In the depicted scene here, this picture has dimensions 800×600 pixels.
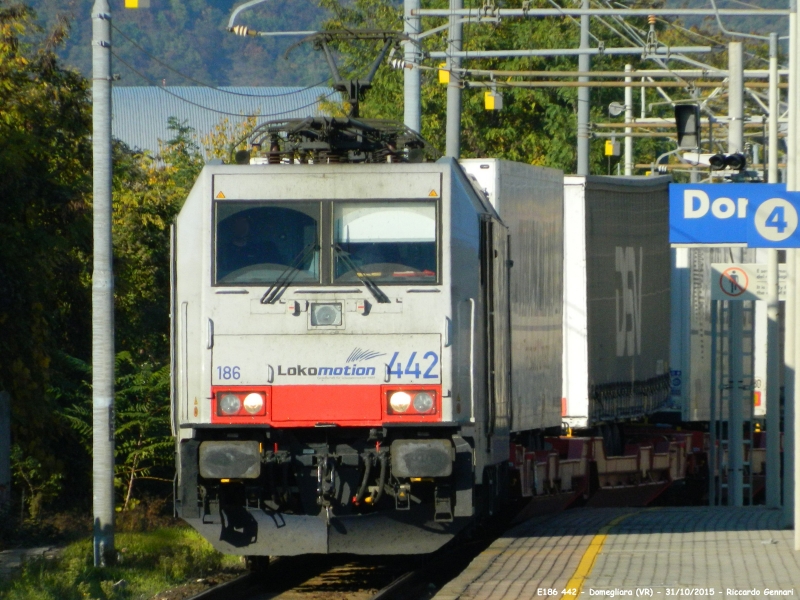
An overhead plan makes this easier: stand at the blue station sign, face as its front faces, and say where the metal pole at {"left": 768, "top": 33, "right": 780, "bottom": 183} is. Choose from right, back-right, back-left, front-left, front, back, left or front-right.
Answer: back

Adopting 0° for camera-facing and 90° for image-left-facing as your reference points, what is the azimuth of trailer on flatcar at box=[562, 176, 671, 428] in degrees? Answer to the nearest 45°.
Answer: approximately 45°

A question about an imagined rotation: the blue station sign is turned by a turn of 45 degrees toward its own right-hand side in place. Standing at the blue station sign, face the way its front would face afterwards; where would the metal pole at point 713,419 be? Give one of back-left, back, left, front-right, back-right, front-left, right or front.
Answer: back-right

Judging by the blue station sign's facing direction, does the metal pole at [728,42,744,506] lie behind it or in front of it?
behind

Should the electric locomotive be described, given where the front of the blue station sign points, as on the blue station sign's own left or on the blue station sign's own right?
on the blue station sign's own right

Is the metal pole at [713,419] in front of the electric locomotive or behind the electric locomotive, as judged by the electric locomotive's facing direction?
behind

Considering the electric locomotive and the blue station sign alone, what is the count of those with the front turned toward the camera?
2

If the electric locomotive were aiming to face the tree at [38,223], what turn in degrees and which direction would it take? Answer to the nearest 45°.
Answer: approximately 135° to its right
